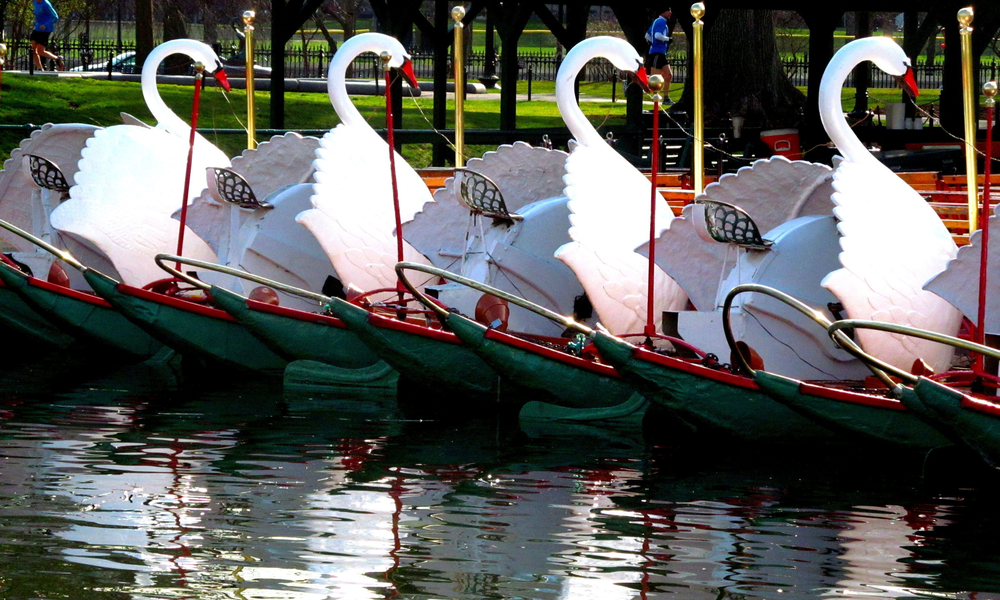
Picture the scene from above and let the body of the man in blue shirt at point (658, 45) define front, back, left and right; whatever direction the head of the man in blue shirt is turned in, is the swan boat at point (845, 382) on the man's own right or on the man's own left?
on the man's own right

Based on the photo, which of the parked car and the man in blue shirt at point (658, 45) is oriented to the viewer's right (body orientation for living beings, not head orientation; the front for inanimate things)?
the man in blue shirt

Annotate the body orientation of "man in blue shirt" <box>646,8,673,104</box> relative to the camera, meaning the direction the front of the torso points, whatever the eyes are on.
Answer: to the viewer's right

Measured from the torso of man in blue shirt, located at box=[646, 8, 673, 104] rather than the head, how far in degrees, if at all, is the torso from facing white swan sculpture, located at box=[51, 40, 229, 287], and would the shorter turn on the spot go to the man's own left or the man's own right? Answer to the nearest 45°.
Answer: approximately 135° to the man's own right

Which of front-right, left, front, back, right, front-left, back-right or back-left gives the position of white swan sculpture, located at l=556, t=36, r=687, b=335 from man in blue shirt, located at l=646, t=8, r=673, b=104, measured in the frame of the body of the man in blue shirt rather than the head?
right

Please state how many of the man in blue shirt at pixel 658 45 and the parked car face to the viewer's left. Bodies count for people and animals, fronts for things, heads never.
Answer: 1
